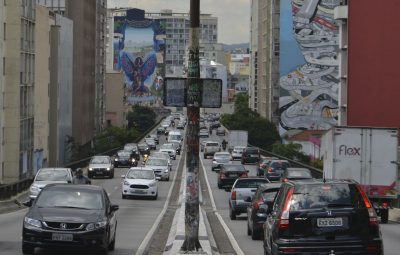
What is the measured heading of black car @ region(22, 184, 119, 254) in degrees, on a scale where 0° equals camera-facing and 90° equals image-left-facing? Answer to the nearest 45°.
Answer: approximately 0°

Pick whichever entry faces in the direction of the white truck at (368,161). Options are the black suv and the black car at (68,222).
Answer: the black suv

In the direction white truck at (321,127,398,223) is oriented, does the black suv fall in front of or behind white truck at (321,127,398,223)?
behind

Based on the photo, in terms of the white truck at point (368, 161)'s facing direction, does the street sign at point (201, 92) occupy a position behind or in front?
behind

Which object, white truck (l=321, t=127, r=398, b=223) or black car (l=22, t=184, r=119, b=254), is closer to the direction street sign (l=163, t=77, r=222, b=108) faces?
the white truck

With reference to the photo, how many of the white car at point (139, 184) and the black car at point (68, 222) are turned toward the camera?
2

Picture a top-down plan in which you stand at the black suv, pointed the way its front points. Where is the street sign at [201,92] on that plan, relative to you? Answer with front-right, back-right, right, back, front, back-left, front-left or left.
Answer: front-left

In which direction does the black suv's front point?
away from the camera

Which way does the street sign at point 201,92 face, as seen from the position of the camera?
facing away from the viewer

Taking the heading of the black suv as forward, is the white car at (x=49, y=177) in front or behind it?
in front

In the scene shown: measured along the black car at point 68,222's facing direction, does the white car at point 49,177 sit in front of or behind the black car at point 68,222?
behind

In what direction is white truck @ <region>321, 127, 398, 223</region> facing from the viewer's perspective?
away from the camera

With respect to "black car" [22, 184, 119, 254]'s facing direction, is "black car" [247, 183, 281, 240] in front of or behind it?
behind
